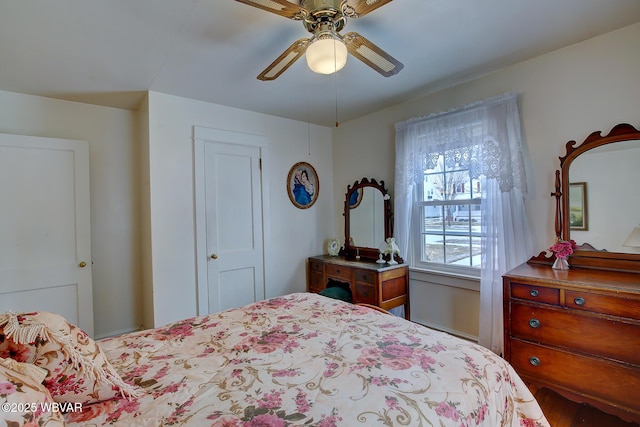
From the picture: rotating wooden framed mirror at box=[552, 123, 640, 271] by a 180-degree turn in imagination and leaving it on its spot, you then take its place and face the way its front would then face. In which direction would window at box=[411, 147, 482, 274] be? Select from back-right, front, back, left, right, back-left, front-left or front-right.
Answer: back-left

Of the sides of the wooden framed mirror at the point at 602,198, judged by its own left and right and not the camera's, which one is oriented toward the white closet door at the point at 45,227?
front

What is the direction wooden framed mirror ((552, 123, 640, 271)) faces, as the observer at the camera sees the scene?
facing the viewer and to the left of the viewer

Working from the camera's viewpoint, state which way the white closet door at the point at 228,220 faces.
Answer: facing the viewer and to the right of the viewer

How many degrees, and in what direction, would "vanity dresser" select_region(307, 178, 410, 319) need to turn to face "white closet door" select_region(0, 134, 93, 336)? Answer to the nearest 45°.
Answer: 0° — it already faces it

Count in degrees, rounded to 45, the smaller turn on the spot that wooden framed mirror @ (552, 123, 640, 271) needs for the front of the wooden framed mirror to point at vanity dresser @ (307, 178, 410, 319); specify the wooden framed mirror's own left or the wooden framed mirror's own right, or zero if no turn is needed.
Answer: approximately 45° to the wooden framed mirror's own right

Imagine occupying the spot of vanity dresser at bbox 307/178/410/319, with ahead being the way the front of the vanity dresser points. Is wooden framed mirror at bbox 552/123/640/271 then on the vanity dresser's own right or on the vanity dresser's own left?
on the vanity dresser's own left

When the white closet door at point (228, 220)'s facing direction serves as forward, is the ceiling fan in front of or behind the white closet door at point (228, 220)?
in front

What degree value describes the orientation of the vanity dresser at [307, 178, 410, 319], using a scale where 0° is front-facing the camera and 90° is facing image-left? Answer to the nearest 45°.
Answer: approximately 45°
